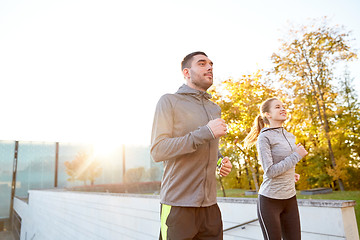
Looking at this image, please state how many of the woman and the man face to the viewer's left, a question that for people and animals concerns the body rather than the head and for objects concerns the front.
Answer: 0

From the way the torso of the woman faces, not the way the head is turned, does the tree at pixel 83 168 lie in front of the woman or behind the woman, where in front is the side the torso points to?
behind

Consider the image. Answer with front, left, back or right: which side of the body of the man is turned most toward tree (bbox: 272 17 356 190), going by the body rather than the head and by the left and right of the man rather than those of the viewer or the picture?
left

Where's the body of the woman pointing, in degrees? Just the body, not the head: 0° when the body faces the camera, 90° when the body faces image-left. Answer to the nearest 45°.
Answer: approximately 315°

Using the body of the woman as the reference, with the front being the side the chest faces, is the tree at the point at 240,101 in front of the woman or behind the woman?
behind

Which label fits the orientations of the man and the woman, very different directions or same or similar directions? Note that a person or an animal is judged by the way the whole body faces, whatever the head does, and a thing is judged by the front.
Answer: same or similar directions

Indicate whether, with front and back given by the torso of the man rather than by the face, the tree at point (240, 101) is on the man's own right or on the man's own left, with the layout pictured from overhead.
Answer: on the man's own left

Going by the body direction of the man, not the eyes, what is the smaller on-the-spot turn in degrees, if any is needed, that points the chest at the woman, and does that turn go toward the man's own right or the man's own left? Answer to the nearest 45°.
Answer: approximately 90° to the man's own left

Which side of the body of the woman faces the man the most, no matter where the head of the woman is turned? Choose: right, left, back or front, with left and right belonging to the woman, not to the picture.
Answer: right
